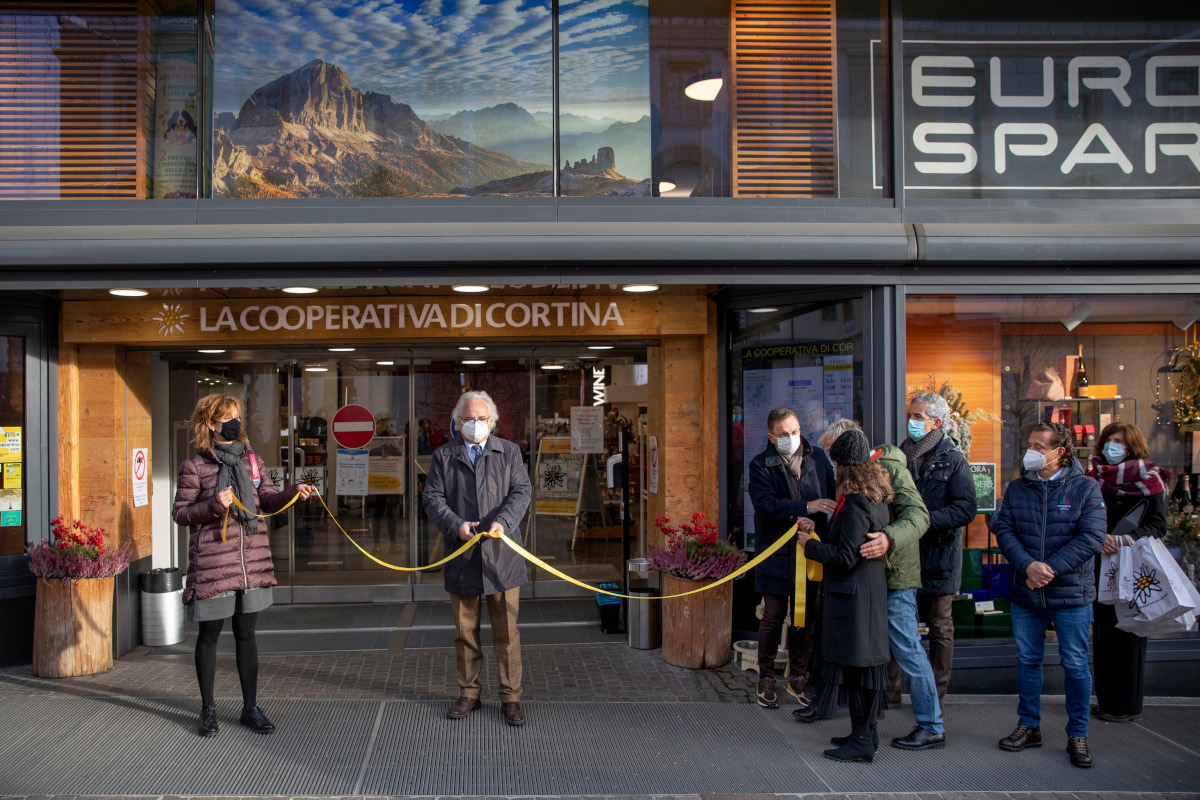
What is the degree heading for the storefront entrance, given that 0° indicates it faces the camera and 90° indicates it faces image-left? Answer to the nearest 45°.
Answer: approximately 0°

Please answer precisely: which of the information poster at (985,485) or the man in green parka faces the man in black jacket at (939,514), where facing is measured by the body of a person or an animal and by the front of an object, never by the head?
the information poster

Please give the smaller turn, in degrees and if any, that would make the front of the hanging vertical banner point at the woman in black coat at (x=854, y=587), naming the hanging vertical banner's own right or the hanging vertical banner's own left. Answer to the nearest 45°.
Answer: approximately 45° to the hanging vertical banner's own left
